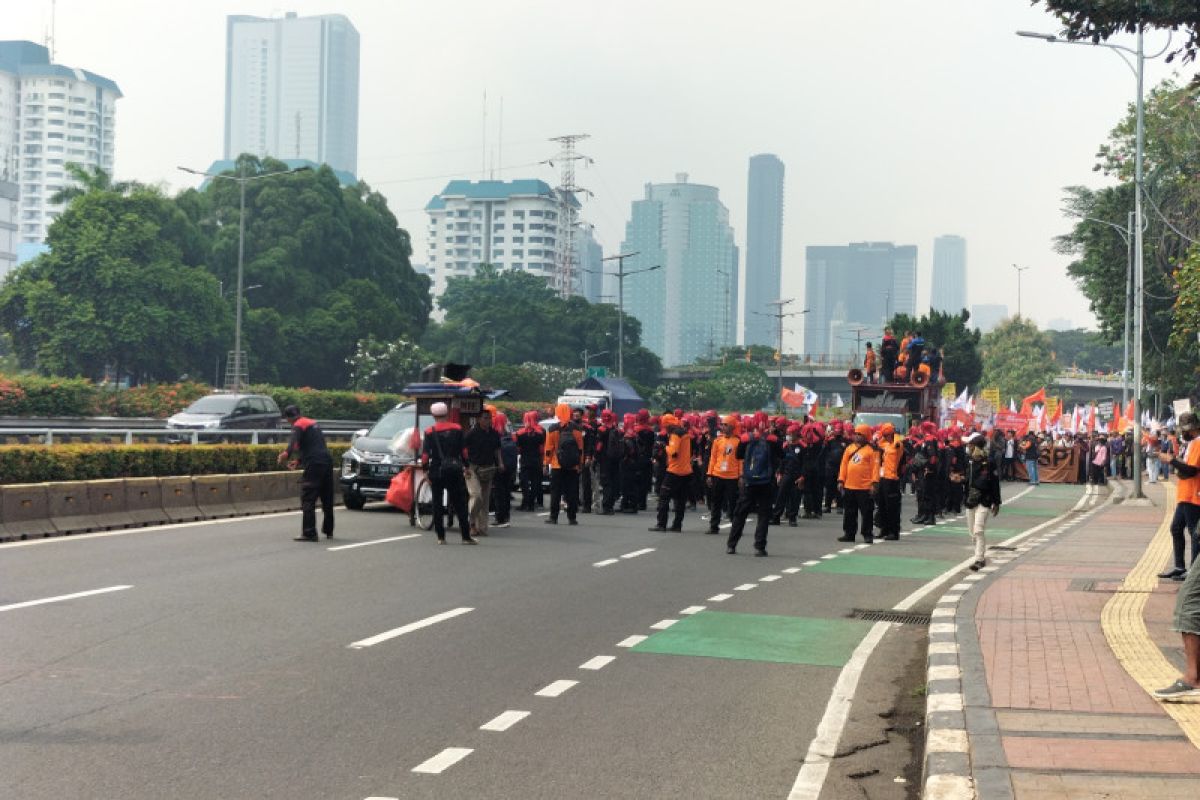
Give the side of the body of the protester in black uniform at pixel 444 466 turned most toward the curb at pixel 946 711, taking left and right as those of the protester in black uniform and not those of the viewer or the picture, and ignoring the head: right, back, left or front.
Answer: back

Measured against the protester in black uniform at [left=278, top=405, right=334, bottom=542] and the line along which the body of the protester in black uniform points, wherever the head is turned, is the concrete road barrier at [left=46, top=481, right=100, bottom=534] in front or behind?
in front

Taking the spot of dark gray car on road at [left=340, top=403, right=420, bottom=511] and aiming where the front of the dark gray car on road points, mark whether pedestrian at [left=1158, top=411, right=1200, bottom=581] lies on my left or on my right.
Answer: on my left

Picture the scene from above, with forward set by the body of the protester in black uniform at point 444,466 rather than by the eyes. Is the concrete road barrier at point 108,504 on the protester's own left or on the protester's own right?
on the protester's own left

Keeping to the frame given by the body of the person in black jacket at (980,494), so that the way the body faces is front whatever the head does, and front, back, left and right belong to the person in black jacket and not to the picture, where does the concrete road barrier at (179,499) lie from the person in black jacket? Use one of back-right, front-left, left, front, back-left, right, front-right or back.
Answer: front-right

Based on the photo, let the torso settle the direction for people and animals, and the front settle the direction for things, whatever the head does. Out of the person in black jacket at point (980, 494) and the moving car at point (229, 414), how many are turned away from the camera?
0

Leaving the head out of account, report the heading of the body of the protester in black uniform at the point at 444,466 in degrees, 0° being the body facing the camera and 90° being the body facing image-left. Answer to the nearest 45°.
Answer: approximately 180°

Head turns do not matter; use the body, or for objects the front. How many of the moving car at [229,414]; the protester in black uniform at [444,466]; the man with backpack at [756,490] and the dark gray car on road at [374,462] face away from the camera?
2

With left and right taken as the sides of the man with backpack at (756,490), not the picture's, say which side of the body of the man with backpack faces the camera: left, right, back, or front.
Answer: back

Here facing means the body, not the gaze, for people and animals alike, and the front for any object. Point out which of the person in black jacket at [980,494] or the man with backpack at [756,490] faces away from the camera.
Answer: the man with backpack

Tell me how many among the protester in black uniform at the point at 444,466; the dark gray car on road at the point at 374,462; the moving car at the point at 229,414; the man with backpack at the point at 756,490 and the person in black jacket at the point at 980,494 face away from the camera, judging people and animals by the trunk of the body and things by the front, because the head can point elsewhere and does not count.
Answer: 2

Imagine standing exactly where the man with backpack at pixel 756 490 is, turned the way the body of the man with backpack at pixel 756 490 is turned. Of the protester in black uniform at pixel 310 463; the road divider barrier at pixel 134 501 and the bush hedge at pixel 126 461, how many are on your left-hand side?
3

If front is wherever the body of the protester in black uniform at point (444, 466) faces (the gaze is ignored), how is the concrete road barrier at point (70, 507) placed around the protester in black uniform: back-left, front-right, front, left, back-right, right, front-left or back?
left

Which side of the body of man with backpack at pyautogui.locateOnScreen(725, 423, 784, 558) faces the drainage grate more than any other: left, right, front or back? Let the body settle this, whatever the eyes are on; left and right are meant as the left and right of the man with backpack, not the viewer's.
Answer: back
